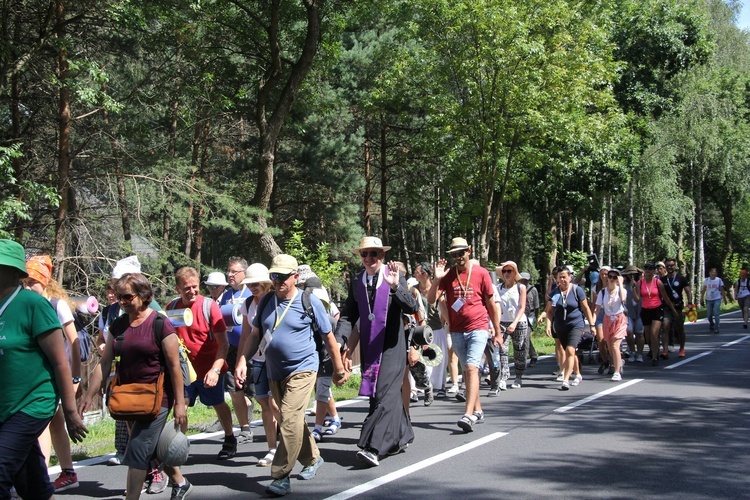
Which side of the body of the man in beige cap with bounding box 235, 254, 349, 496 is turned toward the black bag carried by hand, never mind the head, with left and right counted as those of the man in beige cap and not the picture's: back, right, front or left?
back

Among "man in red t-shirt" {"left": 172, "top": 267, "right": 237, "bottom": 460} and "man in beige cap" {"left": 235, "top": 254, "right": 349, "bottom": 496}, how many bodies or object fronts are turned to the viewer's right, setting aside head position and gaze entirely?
0

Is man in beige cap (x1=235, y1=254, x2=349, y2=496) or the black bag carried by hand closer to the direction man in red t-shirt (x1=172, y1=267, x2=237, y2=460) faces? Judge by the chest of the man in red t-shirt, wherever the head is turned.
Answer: the man in beige cap

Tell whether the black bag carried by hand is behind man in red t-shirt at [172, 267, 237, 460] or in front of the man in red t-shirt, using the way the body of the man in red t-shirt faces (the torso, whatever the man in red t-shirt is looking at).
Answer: behind

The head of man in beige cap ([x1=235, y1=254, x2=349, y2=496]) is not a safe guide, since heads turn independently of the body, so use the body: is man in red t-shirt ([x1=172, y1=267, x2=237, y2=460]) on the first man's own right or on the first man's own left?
on the first man's own right

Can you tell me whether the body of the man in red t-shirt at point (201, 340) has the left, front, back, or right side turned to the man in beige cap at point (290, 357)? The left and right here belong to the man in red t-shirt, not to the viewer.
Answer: left

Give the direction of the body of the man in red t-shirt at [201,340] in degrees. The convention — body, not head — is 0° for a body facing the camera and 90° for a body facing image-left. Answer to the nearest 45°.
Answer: approximately 45°

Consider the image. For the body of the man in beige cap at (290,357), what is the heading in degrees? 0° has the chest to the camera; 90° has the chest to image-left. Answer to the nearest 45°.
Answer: approximately 45°
